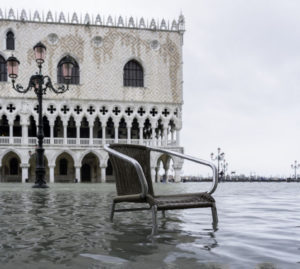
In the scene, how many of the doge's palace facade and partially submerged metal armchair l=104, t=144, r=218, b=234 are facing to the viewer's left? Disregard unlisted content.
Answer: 0

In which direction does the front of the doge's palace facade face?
toward the camera

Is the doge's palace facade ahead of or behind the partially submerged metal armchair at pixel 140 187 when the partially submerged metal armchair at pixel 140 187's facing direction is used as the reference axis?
behind

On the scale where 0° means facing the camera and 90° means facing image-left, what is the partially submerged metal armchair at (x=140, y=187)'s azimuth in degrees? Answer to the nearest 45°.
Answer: approximately 315°

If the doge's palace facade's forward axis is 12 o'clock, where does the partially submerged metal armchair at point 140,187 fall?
The partially submerged metal armchair is roughly at 12 o'clock from the doge's palace facade.
